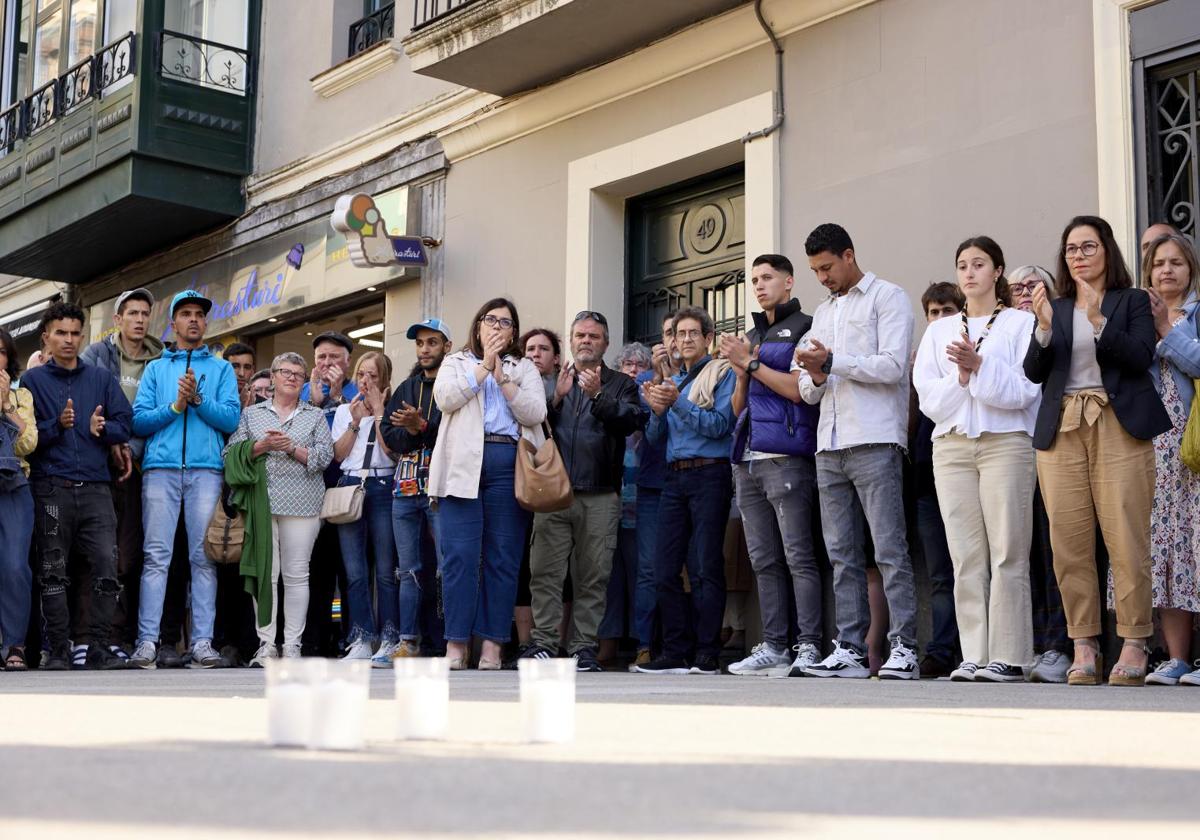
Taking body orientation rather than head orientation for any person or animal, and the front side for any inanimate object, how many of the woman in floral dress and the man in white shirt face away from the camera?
0

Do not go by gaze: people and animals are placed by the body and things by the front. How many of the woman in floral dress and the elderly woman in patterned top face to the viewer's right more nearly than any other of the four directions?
0

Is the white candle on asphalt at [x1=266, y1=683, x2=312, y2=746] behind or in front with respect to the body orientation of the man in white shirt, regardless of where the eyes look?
in front

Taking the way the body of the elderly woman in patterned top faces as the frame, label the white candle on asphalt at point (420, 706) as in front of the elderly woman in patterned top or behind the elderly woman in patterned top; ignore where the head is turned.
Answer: in front

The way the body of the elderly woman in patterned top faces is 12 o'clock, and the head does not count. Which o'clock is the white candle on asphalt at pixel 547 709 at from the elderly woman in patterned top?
The white candle on asphalt is roughly at 12 o'clock from the elderly woman in patterned top.

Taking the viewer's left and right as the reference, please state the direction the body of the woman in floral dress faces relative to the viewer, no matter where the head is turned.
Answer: facing the viewer and to the left of the viewer

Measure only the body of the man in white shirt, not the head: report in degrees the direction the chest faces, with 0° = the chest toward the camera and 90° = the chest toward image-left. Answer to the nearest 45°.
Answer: approximately 45°

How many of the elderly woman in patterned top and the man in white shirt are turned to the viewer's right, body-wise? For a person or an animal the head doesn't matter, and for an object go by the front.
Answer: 0

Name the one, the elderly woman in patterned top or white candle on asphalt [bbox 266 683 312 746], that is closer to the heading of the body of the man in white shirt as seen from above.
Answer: the white candle on asphalt
